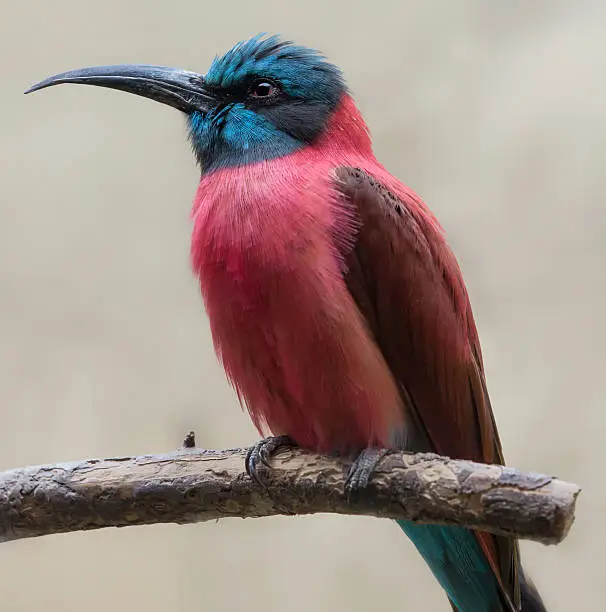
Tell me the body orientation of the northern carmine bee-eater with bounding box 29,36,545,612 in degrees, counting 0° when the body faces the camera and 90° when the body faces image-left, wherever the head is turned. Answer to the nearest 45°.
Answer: approximately 45°
